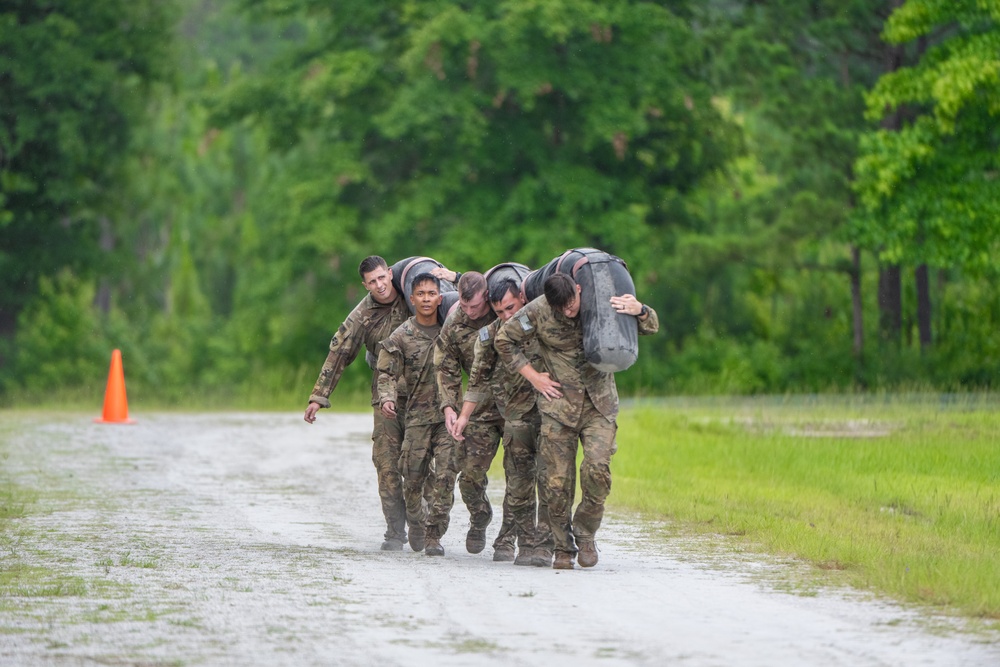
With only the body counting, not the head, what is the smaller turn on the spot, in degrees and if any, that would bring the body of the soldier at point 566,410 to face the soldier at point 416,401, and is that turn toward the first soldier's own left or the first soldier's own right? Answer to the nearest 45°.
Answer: approximately 135° to the first soldier's own right

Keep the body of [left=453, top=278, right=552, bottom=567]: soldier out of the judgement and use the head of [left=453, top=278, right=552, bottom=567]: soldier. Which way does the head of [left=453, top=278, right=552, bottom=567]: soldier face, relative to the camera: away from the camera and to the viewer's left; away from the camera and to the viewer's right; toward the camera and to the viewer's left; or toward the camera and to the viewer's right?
toward the camera and to the viewer's left

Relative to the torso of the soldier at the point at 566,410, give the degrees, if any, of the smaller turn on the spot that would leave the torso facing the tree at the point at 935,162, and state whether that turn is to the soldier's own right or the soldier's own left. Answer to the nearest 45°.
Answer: approximately 180°

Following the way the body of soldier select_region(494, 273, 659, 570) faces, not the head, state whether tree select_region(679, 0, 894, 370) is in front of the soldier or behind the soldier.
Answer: behind

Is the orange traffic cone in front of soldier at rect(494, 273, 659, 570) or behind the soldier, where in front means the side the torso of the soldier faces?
behind

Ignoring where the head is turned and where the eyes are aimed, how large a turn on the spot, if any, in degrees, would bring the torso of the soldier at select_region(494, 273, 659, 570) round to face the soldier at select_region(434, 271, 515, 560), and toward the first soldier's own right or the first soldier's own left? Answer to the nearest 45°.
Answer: approximately 135° to the first soldier's own right

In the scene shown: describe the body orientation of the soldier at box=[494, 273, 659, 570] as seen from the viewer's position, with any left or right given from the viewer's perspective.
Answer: facing the viewer
